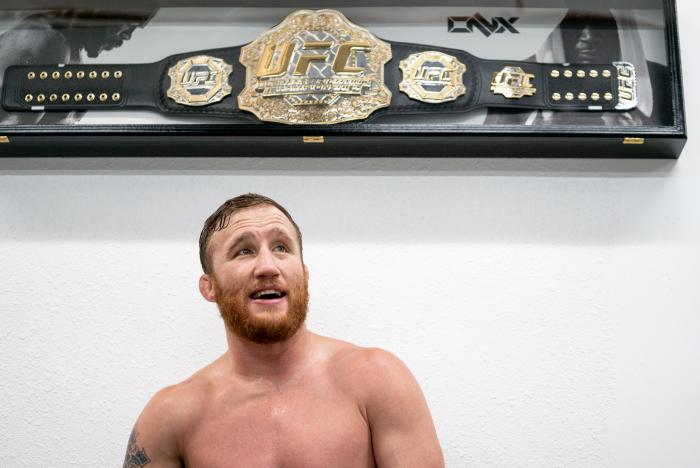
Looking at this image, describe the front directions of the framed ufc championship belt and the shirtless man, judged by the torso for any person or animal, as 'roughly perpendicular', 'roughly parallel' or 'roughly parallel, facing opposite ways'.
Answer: roughly parallel

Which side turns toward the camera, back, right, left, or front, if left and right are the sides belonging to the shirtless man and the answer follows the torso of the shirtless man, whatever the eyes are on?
front

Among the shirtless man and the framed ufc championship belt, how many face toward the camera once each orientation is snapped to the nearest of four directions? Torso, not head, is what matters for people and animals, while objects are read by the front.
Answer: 2

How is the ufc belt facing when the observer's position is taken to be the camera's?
facing the viewer

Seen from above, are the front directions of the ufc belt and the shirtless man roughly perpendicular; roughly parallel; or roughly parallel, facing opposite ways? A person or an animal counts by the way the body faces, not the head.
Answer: roughly parallel

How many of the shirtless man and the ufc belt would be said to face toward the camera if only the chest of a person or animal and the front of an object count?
2
